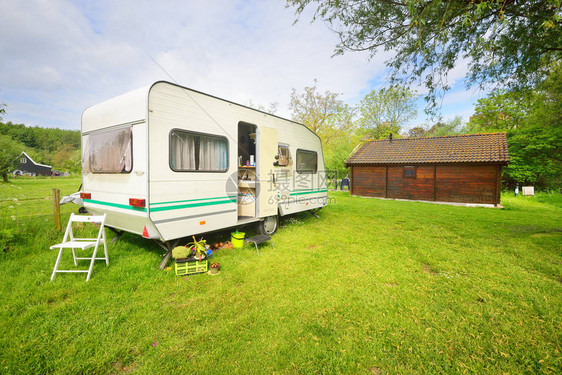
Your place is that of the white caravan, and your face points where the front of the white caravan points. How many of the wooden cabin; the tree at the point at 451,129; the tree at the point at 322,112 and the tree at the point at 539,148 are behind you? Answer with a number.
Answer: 0

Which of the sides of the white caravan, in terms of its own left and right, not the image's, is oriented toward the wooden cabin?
front

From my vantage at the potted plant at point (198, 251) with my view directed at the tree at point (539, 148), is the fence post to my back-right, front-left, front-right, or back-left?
back-left

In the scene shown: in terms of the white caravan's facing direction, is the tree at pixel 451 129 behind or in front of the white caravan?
in front

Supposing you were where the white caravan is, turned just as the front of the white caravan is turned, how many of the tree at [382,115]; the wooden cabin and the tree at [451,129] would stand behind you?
0

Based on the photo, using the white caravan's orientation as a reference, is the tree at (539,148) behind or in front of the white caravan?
in front

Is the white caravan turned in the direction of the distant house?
no

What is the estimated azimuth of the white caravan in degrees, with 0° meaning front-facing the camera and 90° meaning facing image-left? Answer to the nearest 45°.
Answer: approximately 225°

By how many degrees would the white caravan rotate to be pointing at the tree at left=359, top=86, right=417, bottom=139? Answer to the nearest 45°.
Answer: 0° — it already faces it

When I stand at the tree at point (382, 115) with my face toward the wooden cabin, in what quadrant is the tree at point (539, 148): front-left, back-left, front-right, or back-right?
front-left

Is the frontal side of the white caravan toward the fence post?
no
